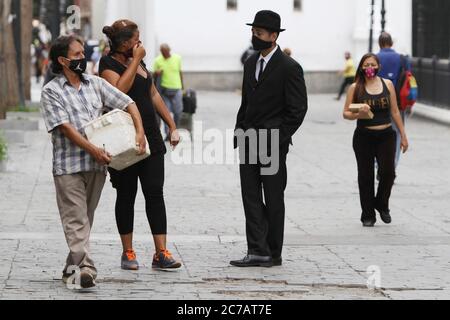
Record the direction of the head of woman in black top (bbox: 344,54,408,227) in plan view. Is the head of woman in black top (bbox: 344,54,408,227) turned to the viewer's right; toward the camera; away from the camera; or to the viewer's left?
toward the camera

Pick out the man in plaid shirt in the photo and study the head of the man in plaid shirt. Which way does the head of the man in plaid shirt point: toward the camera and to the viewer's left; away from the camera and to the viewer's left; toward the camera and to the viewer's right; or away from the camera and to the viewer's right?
toward the camera and to the viewer's right

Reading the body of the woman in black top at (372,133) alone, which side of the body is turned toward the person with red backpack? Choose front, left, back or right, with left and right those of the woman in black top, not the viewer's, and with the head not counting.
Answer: back

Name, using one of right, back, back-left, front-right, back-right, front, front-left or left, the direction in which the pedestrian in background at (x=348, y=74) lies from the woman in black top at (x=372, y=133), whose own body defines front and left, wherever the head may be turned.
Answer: back

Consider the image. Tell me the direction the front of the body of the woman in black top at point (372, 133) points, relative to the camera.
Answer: toward the camera

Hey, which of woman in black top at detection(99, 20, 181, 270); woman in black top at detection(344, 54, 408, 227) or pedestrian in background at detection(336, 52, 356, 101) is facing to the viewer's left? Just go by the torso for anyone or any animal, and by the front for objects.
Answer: the pedestrian in background

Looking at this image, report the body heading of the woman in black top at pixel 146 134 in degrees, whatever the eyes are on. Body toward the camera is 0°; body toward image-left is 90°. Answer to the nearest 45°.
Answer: approximately 315°

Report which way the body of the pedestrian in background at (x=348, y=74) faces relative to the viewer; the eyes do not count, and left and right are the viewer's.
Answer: facing to the left of the viewer

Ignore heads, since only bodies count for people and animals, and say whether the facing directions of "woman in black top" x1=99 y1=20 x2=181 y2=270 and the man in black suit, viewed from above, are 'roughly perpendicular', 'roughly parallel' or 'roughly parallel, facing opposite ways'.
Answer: roughly perpendicular

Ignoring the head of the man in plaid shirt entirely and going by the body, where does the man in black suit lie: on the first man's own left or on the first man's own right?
on the first man's own left

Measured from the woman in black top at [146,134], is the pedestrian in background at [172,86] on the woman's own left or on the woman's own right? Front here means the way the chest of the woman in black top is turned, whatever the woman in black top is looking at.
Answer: on the woman's own left

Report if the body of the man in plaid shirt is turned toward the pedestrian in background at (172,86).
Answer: no

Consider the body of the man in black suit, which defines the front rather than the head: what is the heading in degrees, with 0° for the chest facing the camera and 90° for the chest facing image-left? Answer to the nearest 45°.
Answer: approximately 45°

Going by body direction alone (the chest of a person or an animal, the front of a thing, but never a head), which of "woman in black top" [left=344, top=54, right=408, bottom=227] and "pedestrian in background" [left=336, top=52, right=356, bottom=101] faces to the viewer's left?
the pedestrian in background
